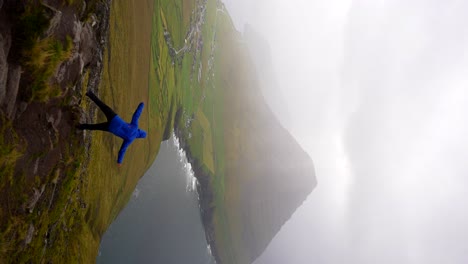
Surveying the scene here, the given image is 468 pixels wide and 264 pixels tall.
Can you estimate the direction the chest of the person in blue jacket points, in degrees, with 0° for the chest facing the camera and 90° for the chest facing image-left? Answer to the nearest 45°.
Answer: approximately 180°

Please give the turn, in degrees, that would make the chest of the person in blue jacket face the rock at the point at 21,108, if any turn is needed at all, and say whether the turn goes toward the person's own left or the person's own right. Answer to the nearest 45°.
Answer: approximately 135° to the person's own left

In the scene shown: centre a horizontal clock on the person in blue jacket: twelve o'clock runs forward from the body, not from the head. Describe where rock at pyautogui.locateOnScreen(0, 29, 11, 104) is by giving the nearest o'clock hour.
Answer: The rock is roughly at 7 o'clock from the person in blue jacket.
